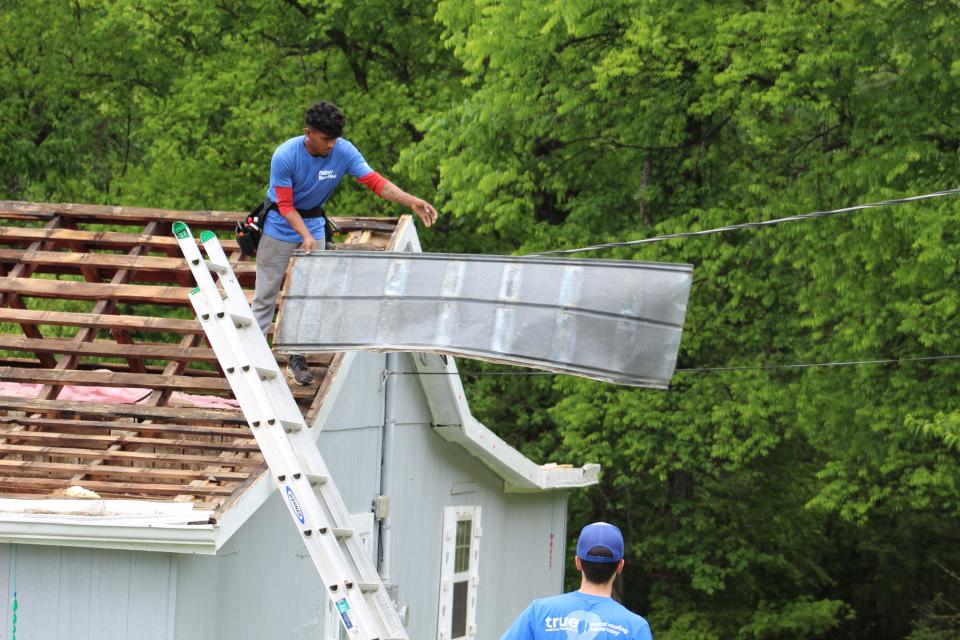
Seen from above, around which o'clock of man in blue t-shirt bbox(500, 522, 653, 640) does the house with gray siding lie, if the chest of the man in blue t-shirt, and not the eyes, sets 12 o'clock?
The house with gray siding is roughly at 11 o'clock from the man in blue t-shirt.

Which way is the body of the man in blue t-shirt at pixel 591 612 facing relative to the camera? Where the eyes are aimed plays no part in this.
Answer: away from the camera

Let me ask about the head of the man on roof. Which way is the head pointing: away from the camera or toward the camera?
toward the camera

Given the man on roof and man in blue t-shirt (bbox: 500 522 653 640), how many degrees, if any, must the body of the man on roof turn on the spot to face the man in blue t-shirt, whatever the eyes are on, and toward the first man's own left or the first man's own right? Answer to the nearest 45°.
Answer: approximately 45° to the first man's own right

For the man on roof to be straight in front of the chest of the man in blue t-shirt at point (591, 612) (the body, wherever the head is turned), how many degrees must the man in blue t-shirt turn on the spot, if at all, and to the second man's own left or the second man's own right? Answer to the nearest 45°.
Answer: approximately 45° to the second man's own left

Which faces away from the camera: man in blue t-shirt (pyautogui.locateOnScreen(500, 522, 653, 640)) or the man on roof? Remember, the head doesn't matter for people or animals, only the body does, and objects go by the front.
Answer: the man in blue t-shirt

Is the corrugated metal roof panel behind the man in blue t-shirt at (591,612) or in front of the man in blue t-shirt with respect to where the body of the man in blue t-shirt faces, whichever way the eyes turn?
in front

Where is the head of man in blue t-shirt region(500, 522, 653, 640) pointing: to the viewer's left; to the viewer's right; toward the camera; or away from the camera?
away from the camera

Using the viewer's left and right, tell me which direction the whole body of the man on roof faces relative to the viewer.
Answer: facing the viewer and to the right of the viewer

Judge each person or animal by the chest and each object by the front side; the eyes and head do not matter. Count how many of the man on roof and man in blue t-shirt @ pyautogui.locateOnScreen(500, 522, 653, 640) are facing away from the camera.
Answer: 1
